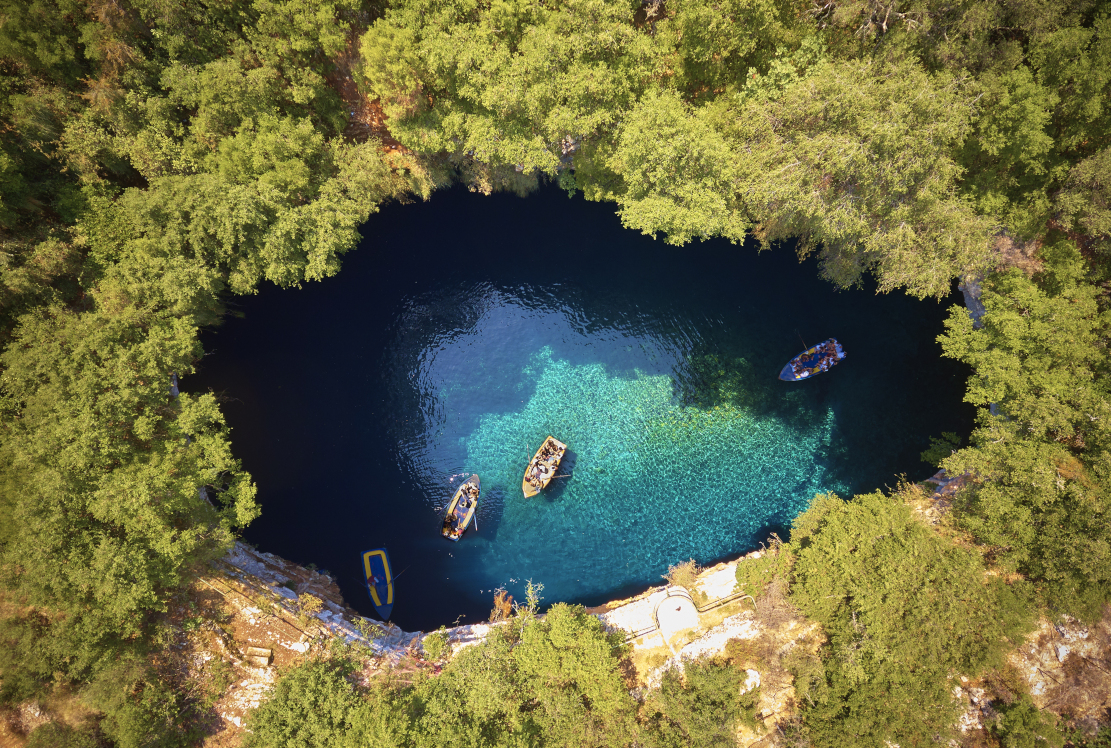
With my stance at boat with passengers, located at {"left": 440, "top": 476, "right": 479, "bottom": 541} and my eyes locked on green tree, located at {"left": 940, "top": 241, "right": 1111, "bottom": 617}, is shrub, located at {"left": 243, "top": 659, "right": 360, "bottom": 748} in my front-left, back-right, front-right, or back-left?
back-right

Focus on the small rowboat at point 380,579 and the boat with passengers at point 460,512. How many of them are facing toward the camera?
1

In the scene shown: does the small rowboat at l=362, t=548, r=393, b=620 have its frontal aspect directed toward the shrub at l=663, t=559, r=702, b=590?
no

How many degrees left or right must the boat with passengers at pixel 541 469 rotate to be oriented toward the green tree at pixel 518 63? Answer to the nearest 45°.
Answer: approximately 135° to its right

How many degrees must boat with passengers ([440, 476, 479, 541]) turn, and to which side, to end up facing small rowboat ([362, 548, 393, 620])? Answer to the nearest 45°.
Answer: approximately 135° to its left

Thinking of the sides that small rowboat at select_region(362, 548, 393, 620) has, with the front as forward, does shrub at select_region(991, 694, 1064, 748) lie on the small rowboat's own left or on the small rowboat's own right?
on the small rowboat's own left

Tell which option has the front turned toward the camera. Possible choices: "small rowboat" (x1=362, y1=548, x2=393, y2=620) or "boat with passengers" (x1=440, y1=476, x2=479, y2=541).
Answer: the small rowboat
